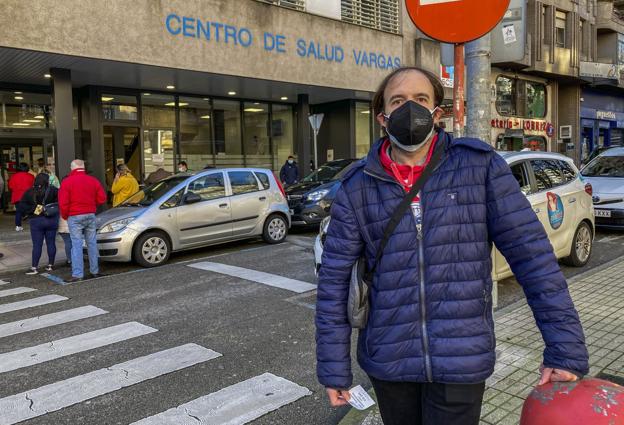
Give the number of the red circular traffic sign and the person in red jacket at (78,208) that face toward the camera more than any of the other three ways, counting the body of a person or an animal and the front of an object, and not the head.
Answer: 1

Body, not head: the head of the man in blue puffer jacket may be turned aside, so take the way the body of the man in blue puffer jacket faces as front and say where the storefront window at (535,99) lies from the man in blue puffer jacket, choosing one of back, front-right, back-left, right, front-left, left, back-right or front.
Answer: back

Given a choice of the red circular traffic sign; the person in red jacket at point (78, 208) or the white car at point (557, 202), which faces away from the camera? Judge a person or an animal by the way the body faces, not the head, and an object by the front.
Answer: the person in red jacket

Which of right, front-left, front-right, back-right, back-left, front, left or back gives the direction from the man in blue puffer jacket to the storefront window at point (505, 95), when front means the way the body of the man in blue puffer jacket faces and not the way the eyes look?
back

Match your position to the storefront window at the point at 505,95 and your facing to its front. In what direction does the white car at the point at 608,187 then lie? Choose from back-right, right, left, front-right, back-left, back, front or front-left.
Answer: front-left

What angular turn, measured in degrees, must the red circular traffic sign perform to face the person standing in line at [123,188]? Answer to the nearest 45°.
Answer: approximately 135° to its right

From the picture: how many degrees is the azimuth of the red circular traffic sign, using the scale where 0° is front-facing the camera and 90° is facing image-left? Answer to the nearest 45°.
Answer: approximately 0°

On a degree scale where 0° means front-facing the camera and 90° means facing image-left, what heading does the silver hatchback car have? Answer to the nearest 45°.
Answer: approximately 45°
